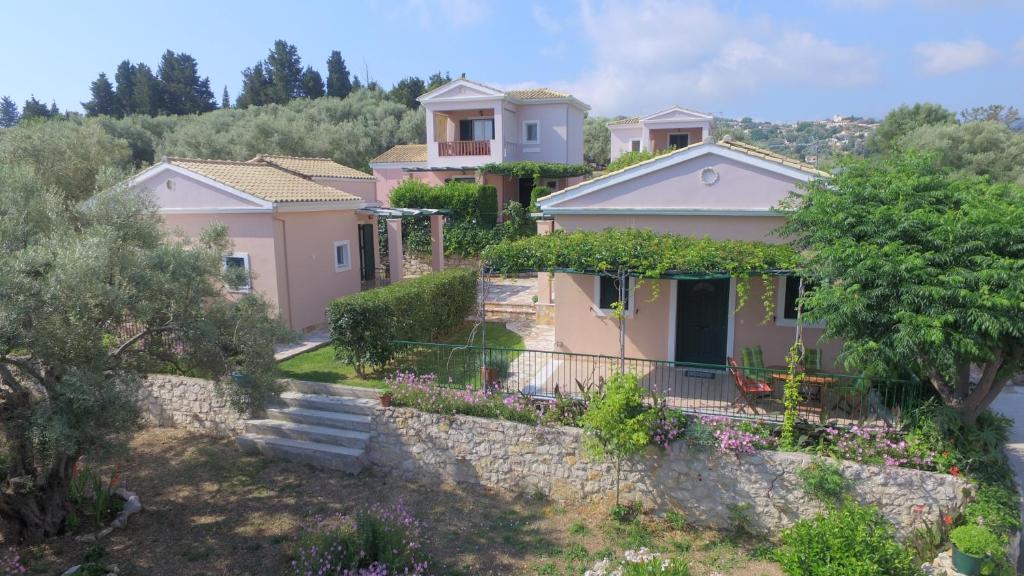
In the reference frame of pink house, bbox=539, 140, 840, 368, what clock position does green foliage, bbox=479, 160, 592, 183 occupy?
The green foliage is roughly at 5 o'clock from the pink house.

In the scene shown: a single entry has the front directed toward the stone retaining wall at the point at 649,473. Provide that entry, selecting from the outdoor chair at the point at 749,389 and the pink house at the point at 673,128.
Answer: the pink house

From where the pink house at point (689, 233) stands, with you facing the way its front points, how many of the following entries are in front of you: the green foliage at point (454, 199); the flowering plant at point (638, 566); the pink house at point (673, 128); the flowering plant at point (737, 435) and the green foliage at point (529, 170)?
2

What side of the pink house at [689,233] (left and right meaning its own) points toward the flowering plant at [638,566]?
front

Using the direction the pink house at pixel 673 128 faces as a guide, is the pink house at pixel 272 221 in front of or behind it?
in front

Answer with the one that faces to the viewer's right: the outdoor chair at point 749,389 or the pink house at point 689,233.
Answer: the outdoor chair

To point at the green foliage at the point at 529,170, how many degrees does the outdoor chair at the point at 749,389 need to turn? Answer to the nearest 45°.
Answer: approximately 135° to its left

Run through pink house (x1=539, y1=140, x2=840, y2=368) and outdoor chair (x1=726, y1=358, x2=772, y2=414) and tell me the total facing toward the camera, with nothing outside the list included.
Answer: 1

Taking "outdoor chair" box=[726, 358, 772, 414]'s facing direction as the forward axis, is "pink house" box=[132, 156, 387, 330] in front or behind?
behind

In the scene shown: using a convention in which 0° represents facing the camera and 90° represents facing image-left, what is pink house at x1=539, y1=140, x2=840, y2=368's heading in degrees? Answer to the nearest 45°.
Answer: approximately 0°

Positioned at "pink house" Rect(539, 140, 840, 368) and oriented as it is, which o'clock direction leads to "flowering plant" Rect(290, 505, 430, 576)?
The flowering plant is roughly at 1 o'clock from the pink house.
